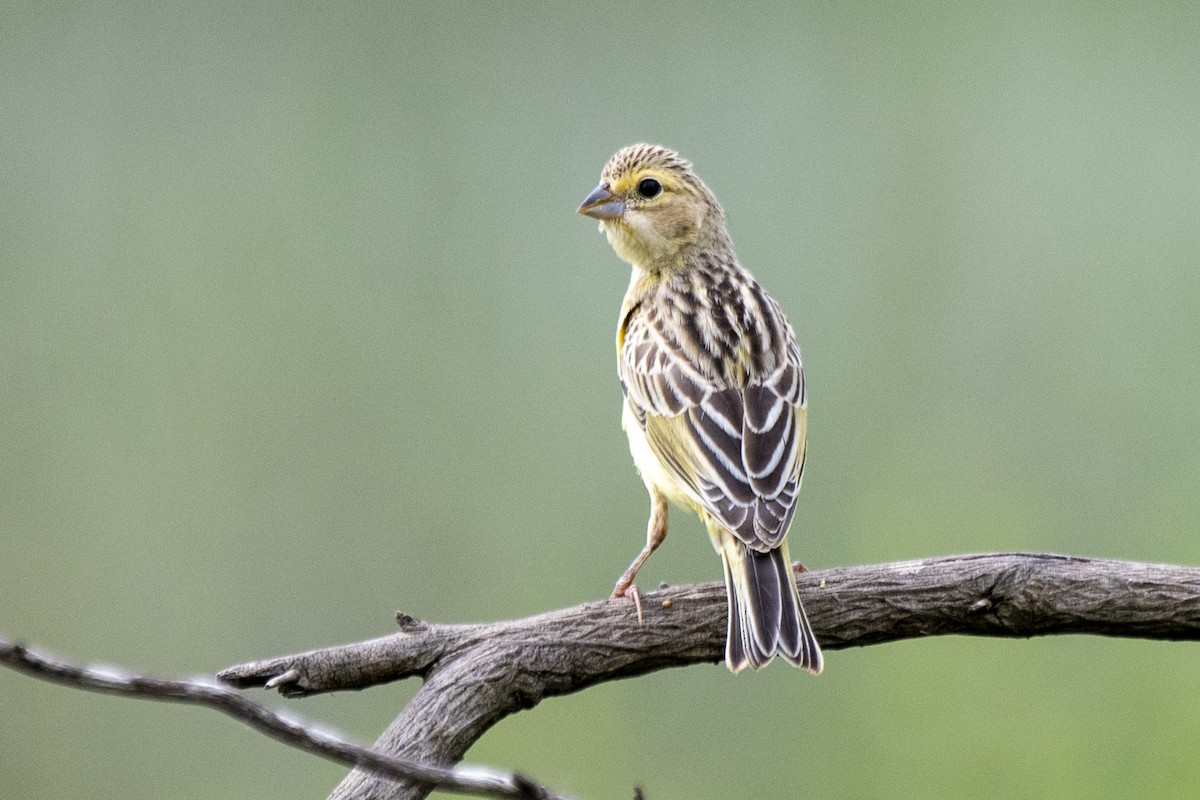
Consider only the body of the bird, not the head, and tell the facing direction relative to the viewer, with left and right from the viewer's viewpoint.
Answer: facing away from the viewer and to the left of the viewer

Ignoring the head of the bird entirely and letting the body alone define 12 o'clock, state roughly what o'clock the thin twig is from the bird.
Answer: The thin twig is roughly at 8 o'clock from the bird.
